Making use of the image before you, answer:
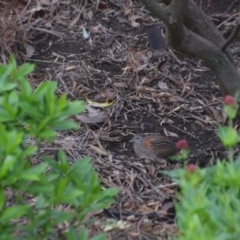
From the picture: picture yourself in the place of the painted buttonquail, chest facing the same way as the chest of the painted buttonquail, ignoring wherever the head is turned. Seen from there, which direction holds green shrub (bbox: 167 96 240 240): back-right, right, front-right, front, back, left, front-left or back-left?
left

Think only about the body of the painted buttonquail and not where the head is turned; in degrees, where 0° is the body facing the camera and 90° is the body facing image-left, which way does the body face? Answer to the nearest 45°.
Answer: approximately 90°

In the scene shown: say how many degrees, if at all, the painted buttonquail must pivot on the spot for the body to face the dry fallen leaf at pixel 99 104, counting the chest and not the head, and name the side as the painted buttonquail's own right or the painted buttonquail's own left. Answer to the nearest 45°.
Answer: approximately 45° to the painted buttonquail's own right

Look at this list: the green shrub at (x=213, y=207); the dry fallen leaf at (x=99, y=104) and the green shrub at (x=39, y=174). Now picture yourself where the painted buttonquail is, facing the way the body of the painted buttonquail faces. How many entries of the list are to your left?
2

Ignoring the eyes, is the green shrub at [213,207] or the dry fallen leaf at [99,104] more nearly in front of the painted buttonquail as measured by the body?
the dry fallen leaf
